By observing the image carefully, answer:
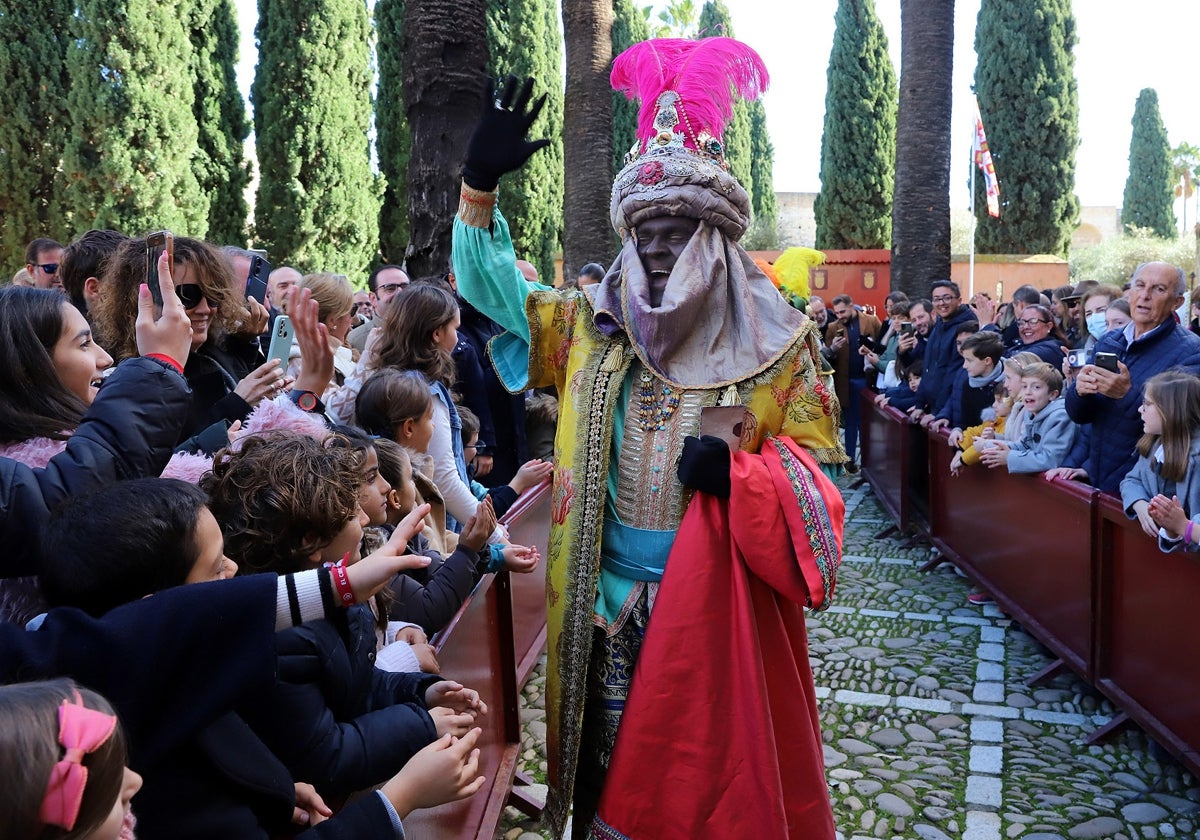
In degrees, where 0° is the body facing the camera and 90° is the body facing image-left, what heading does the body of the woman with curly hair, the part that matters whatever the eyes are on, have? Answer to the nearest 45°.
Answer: approximately 315°

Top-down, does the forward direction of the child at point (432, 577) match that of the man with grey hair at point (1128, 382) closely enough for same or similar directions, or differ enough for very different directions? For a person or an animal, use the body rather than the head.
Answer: very different directions

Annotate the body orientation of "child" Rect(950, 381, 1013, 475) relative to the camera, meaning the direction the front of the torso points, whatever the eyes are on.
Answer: to the viewer's left

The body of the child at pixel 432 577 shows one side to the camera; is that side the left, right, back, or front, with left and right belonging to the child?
right

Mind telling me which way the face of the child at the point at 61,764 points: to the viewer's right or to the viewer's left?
to the viewer's right

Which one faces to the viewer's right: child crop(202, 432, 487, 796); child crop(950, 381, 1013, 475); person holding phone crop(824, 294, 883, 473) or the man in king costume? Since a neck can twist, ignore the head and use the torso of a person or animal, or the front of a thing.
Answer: child crop(202, 432, 487, 796)

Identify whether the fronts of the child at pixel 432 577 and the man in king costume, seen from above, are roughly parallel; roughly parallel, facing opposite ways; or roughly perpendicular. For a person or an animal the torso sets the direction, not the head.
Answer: roughly perpendicular

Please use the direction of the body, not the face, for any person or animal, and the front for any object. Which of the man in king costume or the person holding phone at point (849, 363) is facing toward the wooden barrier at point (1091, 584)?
the person holding phone

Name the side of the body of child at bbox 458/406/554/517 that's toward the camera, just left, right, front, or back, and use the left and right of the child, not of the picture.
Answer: right

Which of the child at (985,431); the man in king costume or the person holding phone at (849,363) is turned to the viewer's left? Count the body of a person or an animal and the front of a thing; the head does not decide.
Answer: the child

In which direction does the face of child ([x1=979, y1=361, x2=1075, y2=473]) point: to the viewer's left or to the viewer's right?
to the viewer's left
